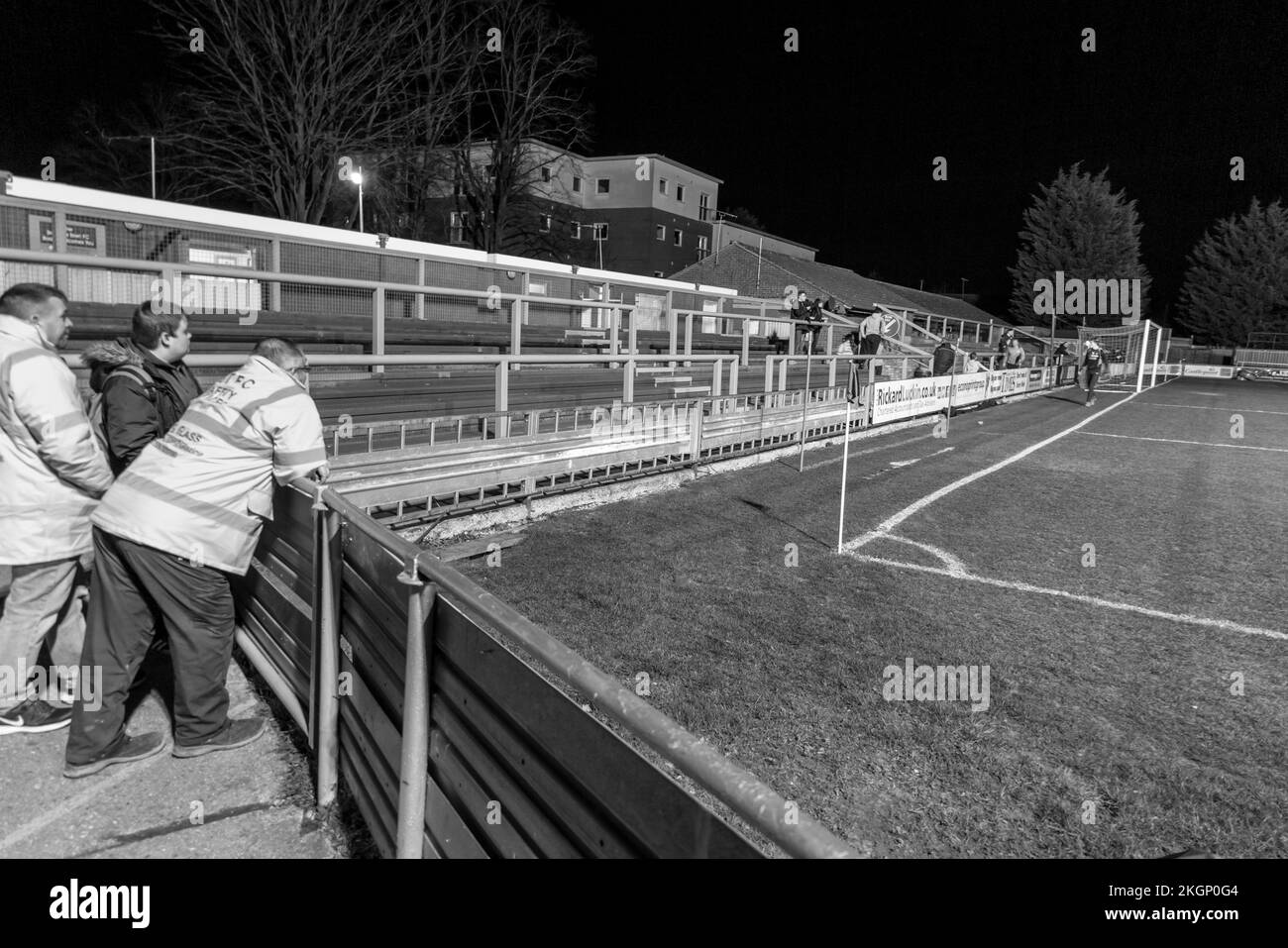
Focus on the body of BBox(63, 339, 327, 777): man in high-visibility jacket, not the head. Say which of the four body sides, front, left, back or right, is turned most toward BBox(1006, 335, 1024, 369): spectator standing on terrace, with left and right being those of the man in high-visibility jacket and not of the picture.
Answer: front

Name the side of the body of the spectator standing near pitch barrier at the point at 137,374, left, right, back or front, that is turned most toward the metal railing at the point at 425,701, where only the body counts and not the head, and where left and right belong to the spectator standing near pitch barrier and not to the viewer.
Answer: right

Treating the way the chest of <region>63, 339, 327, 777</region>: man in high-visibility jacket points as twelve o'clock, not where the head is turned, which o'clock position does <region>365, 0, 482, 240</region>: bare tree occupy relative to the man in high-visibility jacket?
The bare tree is roughly at 11 o'clock from the man in high-visibility jacket.

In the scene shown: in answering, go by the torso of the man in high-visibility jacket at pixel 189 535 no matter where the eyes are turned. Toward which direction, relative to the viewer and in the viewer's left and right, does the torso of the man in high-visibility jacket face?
facing away from the viewer and to the right of the viewer

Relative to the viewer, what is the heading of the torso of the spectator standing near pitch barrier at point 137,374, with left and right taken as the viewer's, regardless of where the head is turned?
facing to the right of the viewer

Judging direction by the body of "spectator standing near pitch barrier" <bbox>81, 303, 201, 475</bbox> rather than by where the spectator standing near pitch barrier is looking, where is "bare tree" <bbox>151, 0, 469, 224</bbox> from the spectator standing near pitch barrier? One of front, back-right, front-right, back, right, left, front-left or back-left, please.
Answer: left

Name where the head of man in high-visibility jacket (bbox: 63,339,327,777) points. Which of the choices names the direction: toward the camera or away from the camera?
away from the camera

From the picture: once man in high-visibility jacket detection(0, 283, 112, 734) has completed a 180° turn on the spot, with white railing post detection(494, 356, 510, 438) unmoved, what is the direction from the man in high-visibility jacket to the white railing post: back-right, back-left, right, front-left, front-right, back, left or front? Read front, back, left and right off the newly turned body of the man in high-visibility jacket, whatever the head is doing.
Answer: back-right

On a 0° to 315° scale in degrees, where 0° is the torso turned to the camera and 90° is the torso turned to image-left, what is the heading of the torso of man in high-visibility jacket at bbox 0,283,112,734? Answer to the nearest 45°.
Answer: approximately 270°

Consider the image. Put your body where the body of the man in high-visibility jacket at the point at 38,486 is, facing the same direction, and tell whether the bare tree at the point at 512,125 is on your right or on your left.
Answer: on your left

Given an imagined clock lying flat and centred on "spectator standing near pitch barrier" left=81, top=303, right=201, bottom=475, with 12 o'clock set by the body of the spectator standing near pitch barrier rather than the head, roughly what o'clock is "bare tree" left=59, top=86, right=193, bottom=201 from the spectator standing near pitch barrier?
The bare tree is roughly at 9 o'clock from the spectator standing near pitch barrier.
